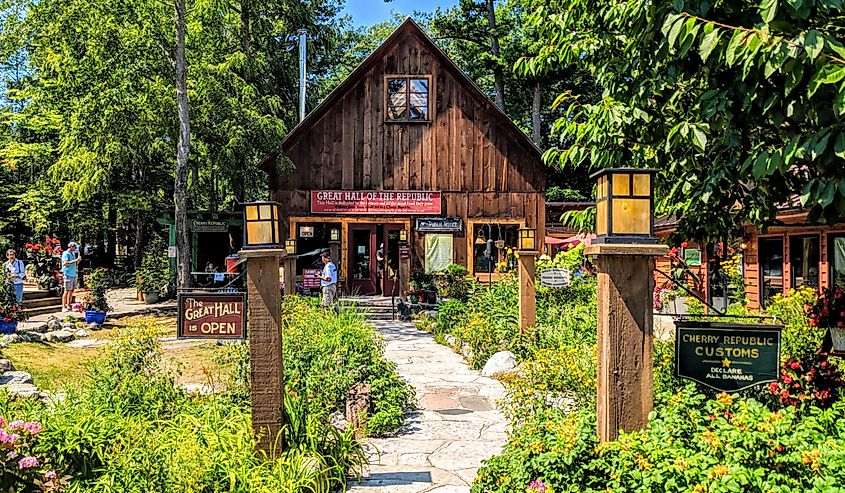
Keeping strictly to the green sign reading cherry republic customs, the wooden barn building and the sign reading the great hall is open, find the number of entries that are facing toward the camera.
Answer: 3

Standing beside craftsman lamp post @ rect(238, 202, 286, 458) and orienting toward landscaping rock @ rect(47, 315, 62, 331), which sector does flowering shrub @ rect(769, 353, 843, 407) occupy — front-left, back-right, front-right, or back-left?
back-right

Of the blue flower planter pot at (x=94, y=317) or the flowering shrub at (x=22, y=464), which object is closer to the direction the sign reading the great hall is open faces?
the flowering shrub

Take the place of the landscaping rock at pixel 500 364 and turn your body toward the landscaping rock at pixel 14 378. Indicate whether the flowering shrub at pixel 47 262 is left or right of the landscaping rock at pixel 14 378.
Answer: right

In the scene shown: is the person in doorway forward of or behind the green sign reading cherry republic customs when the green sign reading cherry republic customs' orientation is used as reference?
behind

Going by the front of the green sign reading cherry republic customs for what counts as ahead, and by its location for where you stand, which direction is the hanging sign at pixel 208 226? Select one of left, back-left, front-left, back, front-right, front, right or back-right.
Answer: back-right

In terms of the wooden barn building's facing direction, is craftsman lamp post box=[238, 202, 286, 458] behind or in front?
in front

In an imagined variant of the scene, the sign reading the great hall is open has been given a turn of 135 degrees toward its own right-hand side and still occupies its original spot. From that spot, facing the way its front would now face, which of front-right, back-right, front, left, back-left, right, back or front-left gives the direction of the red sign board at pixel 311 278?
front-right

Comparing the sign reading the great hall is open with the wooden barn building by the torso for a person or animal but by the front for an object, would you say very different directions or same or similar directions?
same or similar directions

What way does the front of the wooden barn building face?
toward the camera

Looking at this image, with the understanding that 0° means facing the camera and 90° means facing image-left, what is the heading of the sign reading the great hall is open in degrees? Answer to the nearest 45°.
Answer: approximately 0°

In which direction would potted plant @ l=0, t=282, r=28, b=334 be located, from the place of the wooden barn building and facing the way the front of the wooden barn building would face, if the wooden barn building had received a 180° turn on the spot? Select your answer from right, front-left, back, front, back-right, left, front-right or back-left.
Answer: back-left
